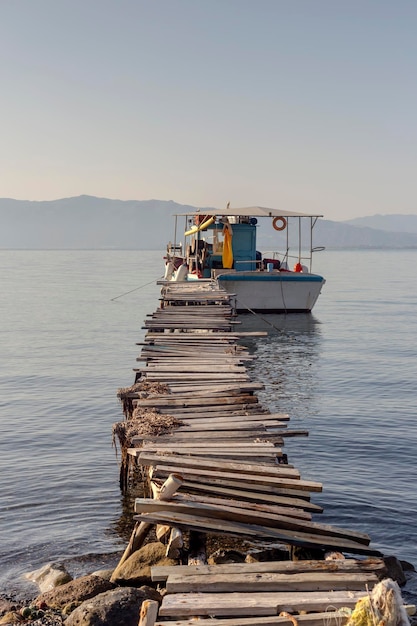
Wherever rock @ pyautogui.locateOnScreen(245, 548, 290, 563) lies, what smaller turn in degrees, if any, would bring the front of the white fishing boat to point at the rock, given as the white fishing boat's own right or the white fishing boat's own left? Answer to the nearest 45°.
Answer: approximately 135° to the white fishing boat's own left

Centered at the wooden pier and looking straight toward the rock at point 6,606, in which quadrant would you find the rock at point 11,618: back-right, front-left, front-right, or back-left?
front-left

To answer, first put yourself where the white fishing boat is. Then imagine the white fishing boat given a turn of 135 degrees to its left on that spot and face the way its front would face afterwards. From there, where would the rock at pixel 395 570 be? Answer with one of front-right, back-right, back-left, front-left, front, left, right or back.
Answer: front

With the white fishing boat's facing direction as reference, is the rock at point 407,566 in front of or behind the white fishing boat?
behind

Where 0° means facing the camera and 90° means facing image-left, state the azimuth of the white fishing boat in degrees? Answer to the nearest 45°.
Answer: approximately 135°
